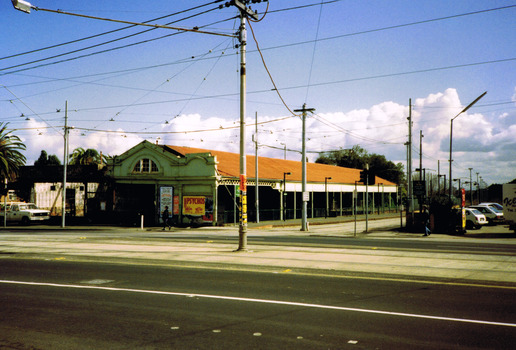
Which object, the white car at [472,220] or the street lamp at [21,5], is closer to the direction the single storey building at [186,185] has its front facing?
the street lamp

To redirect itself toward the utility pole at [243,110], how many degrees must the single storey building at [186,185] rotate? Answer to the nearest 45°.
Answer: approximately 45° to its left

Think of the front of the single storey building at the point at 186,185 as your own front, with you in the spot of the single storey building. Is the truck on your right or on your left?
on your left

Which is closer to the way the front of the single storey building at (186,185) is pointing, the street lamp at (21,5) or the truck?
the street lamp

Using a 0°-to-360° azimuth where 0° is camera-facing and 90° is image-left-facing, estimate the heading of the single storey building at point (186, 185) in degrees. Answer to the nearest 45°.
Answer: approximately 45°

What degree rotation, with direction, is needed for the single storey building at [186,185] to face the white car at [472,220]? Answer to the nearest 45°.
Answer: approximately 135° to its left

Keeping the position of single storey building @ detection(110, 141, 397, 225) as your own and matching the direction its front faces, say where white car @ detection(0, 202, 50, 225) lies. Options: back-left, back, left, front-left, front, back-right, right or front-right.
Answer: front-right
